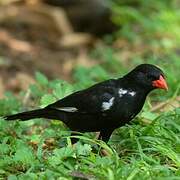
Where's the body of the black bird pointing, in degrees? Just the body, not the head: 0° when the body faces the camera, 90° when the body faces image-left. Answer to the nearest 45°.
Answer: approximately 270°
